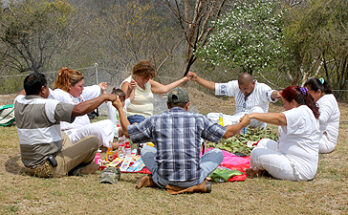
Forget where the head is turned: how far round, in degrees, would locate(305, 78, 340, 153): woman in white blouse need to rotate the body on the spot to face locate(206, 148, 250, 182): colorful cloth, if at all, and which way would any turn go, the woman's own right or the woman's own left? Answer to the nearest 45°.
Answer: approximately 45° to the woman's own left

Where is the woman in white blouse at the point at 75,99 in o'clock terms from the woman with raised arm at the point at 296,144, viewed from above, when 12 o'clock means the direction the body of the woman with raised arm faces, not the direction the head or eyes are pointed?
The woman in white blouse is roughly at 12 o'clock from the woman with raised arm.

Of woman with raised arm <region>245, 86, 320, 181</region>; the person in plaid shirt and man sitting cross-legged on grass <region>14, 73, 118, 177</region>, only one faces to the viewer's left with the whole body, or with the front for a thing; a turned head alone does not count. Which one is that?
the woman with raised arm

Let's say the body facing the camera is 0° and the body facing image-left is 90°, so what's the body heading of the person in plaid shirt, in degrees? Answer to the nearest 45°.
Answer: approximately 180°

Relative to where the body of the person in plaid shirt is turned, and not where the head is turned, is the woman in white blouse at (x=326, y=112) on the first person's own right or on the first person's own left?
on the first person's own right

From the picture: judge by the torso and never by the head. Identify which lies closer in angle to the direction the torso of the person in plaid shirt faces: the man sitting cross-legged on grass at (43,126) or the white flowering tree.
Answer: the white flowering tree

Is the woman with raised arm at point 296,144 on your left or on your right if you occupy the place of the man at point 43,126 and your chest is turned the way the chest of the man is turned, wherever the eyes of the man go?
on your right

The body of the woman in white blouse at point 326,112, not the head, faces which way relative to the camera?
to the viewer's left

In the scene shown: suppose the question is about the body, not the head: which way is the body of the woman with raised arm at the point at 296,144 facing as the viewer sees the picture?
to the viewer's left

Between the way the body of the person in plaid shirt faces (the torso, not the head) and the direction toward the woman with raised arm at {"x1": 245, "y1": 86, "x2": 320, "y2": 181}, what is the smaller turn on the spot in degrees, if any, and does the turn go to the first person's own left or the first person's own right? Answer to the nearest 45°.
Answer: approximately 90° to the first person's own right

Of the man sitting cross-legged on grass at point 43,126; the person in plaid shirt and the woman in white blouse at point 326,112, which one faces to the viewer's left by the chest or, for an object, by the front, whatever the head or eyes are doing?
the woman in white blouse

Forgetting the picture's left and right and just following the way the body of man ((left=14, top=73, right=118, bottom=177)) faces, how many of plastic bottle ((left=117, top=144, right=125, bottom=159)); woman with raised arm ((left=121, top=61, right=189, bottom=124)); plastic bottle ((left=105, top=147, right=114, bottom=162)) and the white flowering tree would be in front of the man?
4

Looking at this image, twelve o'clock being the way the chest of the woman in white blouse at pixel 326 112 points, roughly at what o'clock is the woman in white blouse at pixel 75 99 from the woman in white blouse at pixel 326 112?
the woman in white blouse at pixel 75 99 is roughly at 11 o'clock from the woman in white blouse at pixel 326 112.
